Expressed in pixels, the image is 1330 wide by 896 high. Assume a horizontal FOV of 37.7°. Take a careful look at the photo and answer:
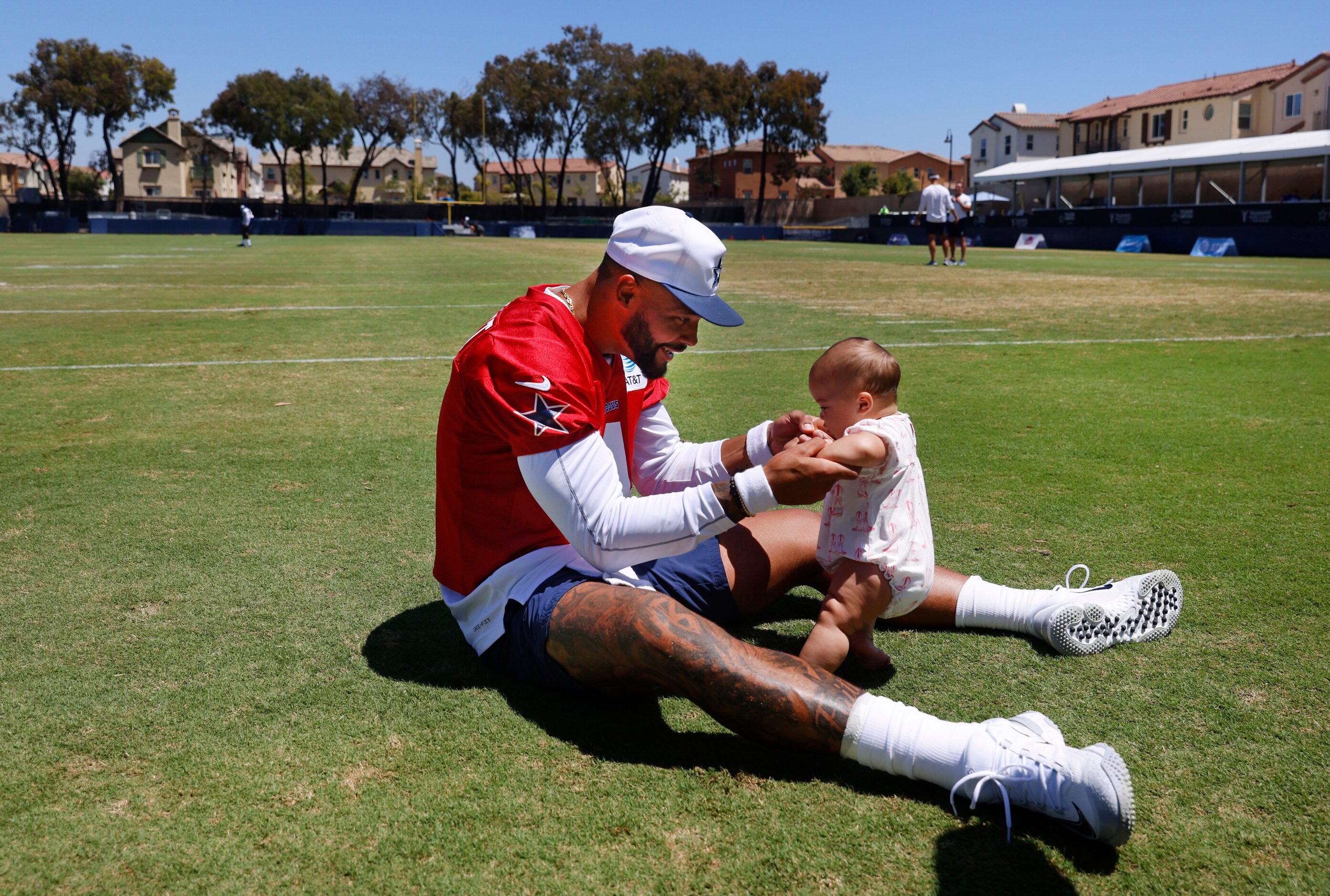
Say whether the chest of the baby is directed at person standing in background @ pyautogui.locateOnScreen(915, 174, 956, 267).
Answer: no

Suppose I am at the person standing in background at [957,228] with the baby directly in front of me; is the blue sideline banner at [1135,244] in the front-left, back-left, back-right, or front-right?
back-left

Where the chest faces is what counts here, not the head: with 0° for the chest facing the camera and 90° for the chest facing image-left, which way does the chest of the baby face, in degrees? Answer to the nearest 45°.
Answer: approximately 90°

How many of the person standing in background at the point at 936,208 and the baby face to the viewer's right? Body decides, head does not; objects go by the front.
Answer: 0

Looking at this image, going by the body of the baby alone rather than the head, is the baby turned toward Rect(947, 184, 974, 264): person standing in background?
no

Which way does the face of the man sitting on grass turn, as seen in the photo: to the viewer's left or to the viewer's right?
to the viewer's right
